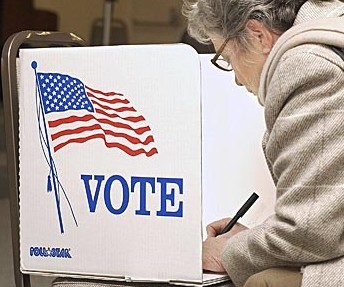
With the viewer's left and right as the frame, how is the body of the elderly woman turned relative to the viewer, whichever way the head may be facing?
facing to the left of the viewer

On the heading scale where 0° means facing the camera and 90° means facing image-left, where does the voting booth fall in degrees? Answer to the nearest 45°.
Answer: approximately 270°

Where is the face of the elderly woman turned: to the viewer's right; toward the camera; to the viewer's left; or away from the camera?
to the viewer's left
